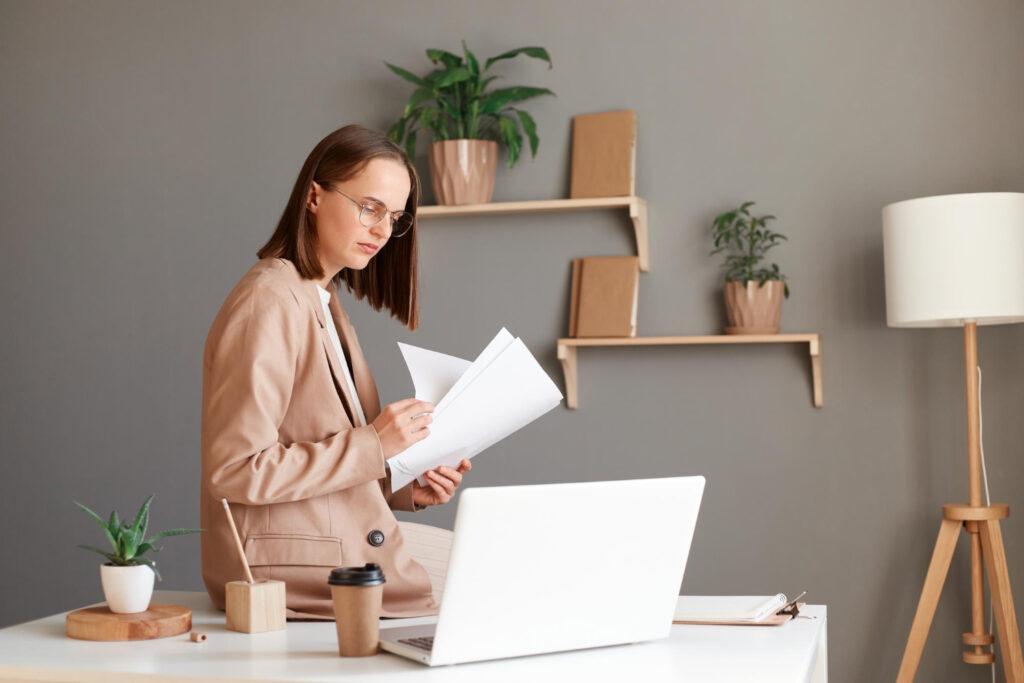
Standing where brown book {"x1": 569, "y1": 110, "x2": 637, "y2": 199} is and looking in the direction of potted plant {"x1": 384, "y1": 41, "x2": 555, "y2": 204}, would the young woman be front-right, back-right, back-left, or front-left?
front-left

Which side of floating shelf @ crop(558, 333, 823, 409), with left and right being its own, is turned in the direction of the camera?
front

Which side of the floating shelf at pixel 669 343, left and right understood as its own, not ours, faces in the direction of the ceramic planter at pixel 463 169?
right

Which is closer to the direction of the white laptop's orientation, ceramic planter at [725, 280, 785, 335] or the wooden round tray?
the wooden round tray

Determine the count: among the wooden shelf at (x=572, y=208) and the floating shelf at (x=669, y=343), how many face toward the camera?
2

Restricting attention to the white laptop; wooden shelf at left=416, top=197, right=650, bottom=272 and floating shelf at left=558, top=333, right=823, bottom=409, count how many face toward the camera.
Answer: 2

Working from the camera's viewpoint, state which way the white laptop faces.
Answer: facing away from the viewer and to the left of the viewer

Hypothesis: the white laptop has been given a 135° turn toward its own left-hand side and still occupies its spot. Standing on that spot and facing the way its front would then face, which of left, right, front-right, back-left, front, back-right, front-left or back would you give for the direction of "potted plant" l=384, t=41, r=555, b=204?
back

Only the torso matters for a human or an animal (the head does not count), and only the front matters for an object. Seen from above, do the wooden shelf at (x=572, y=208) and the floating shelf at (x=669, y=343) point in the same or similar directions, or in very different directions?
same or similar directions

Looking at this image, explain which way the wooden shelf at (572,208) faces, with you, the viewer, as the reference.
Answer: facing the viewer

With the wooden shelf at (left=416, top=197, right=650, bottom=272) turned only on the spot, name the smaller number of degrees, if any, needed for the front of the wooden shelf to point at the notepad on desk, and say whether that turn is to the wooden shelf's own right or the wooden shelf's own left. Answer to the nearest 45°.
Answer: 0° — it already faces it

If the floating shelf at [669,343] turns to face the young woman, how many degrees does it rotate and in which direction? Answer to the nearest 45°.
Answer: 0° — it already faces them

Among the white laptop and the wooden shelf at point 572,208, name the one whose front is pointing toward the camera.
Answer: the wooden shelf

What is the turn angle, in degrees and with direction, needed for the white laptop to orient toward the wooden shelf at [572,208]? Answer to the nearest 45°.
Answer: approximately 45° to its right

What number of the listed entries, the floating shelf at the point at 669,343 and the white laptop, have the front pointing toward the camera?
1
